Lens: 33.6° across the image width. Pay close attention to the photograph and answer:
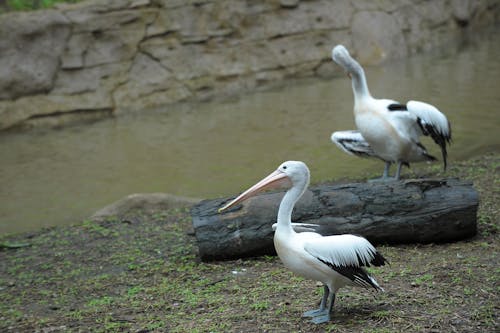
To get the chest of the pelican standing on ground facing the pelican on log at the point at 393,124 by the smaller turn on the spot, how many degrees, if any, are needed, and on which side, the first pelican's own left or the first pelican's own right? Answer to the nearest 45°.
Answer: approximately 90° to the first pelican's own right

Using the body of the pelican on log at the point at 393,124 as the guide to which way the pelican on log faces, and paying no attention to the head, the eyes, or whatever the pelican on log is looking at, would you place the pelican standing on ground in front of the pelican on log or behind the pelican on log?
in front

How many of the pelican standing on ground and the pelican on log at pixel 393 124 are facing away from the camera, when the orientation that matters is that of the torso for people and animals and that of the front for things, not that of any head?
0

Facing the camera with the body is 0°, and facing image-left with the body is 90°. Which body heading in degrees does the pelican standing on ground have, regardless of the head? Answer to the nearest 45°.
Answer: approximately 90°
